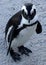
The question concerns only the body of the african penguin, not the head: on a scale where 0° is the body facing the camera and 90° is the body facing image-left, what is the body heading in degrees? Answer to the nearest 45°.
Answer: approximately 315°
